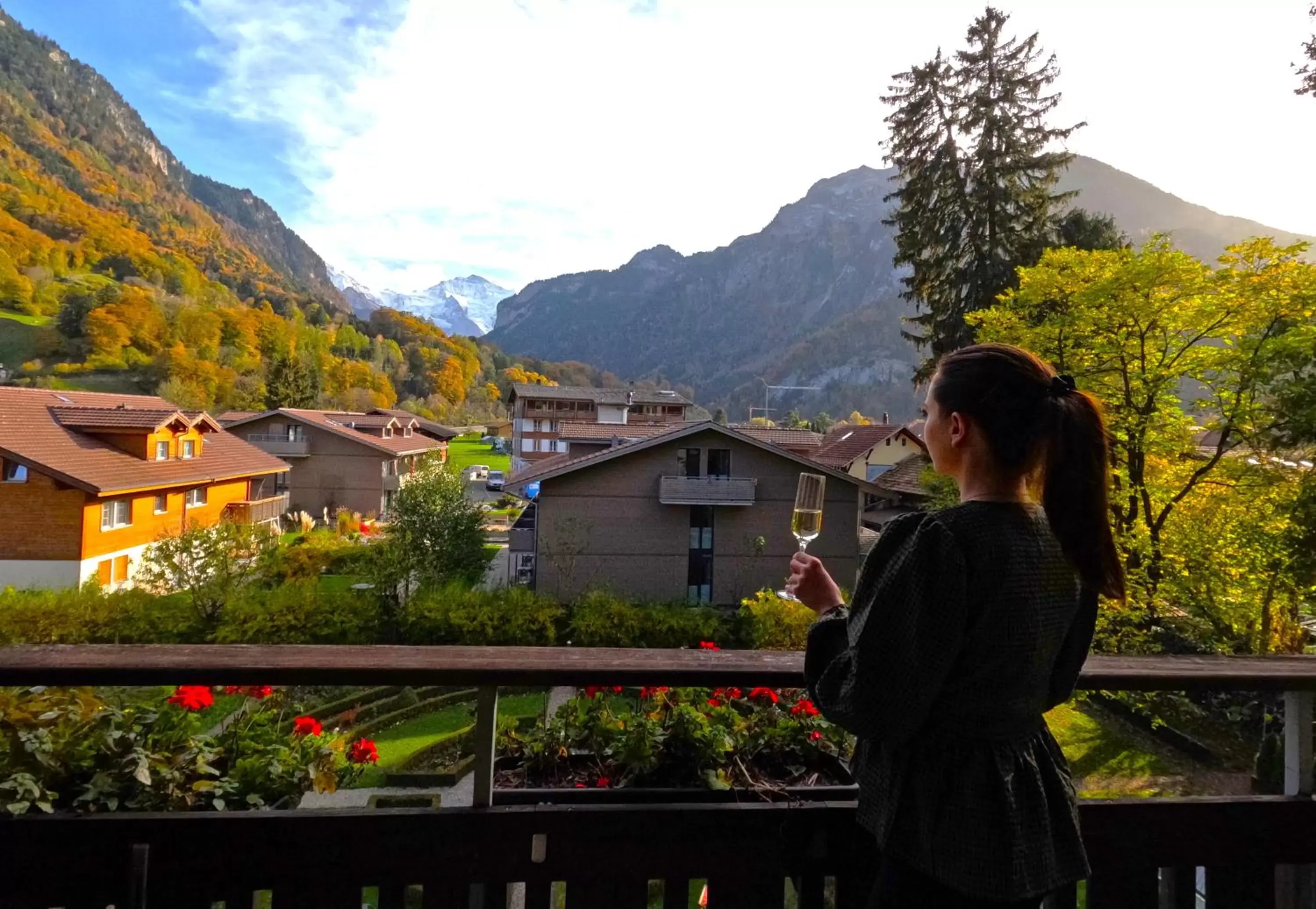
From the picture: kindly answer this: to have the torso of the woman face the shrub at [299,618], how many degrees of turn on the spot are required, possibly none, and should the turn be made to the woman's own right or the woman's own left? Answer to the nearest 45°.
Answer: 0° — they already face it

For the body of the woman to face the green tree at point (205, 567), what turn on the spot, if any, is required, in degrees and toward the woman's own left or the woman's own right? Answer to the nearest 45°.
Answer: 0° — they already face it

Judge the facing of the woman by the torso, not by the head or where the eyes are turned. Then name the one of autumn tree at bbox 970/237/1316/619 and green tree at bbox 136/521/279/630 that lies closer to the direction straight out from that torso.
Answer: the green tree

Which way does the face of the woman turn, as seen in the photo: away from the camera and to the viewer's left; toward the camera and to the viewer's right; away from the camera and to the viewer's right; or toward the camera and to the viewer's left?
away from the camera and to the viewer's left

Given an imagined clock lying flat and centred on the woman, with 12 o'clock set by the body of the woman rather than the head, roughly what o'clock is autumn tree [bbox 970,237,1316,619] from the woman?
The autumn tree is roughly at 2 o'clock from the woman.

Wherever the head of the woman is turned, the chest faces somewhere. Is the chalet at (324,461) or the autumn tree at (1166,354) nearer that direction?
the chalet

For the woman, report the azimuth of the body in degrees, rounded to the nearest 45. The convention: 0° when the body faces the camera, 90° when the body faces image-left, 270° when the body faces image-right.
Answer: approximately 135°

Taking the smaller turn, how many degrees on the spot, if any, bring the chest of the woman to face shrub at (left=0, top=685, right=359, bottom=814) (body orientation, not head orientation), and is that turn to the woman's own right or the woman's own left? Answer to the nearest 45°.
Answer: approximately 45° to the woman's own left
